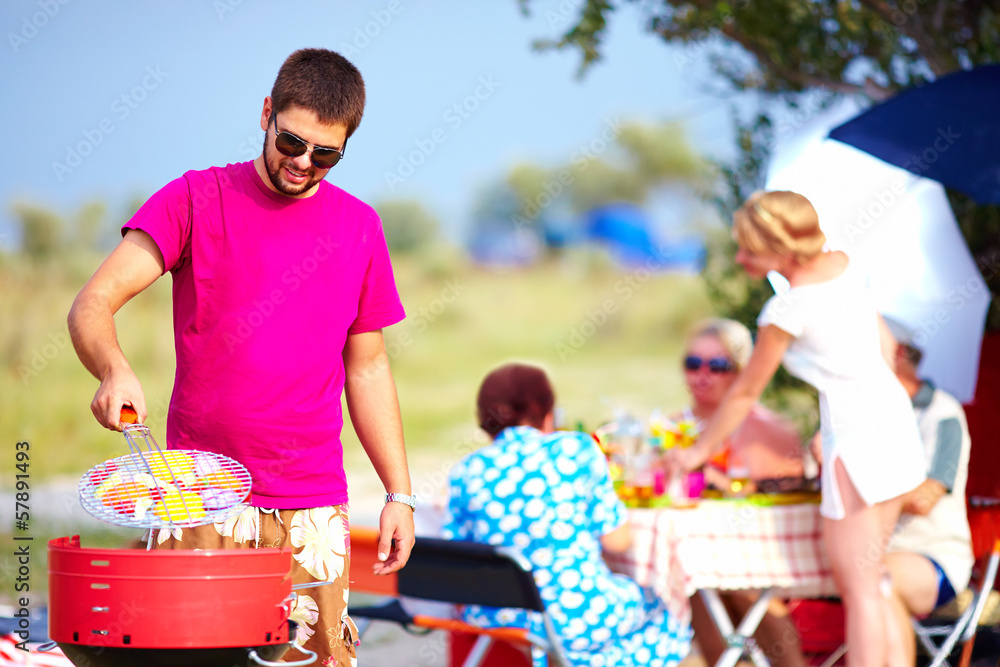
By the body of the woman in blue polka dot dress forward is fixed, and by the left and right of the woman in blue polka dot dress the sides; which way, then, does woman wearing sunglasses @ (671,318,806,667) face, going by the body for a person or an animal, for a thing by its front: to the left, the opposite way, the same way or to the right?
the opposite way

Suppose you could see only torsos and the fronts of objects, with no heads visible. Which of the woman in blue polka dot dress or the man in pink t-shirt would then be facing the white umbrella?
the woman in blue polka dot dress

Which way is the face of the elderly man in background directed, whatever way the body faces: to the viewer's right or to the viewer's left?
to the viewer's left

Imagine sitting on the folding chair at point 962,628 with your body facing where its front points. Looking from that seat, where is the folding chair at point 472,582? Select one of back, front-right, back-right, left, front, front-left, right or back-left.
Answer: front-left

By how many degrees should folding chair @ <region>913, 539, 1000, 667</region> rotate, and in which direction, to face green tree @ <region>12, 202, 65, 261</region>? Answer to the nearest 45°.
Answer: approximately 45° to its right

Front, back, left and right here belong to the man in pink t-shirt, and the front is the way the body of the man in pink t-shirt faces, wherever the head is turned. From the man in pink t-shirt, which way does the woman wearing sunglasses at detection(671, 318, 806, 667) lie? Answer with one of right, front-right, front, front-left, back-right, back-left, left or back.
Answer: back-left

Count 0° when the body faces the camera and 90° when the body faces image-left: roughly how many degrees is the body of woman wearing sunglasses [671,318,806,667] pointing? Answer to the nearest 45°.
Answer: approximately 45°

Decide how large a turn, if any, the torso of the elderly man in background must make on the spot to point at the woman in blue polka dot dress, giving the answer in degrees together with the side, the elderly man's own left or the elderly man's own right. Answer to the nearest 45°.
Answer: approximately 45° to the elderly man's own left

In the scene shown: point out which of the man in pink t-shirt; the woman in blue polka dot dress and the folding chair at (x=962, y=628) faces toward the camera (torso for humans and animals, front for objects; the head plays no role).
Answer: the man in pink t-shirt

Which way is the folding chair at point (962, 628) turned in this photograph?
to the viewer's left

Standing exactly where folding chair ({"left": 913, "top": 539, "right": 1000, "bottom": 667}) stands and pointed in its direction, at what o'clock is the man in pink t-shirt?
The man in pink t-shirt is roughly at 10 o'clock from the folding chair.

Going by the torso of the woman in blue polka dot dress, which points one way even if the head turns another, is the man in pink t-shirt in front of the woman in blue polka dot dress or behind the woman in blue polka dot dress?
behind

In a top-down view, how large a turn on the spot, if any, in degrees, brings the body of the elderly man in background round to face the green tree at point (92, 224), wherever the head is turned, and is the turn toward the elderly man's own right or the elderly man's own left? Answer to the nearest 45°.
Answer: approximately 45° to the elderly man's own right

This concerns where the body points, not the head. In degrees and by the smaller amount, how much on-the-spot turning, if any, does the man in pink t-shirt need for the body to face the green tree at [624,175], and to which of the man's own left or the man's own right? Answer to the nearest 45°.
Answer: approximately 180°

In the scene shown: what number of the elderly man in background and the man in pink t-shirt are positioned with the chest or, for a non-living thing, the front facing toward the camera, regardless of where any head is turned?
1

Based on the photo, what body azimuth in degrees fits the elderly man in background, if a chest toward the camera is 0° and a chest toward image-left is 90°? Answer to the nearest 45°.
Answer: approximately 90°
